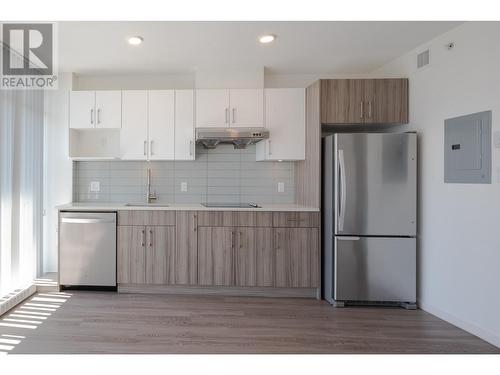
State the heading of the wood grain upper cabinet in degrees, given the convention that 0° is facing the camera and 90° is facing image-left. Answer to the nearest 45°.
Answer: approximately 0°

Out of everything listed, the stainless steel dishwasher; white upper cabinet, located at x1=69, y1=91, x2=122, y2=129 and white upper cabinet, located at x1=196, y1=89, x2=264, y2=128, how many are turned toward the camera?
3

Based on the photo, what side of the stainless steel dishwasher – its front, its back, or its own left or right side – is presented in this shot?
front

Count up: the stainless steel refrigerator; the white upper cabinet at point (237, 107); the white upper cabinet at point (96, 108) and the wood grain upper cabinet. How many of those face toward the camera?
4

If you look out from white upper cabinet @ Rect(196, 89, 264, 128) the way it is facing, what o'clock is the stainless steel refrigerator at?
The stainless steel refrigerator is roughly at 10 o'clock from the white upper cabinet.

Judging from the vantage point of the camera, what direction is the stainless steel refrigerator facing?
facing the viewer

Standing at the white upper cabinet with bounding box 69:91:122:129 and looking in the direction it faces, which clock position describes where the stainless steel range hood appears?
The stainless steel range hood is roughly at 10 o'clock from the white upper cabinet.

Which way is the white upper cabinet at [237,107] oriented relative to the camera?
toward the camera

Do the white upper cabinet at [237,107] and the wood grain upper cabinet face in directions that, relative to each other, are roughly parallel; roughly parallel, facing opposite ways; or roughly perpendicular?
roughly parallel

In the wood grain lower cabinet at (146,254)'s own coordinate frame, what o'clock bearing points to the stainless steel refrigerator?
The stainless steel refrigerator is roughly at 10 o'clock from the wood grain lower cabinet.

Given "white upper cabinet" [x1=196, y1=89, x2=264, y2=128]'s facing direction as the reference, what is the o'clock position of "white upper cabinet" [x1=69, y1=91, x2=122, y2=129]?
"white upper cabinet" [x1=69, y1=91, x2=122, y2=129] is roughly at 3 o'clock from "white upper cabinet" [x1=196, y1=89, x2=264, y2=128].

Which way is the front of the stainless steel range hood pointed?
toward the camera
